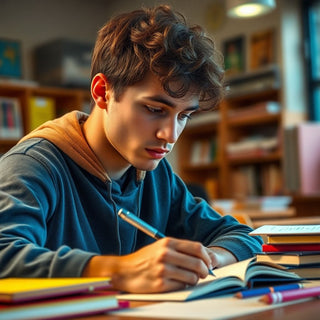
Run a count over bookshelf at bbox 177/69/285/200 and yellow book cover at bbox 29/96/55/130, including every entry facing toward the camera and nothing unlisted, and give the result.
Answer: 2

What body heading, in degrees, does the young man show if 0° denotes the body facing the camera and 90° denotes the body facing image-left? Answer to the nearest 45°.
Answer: approximately 315°

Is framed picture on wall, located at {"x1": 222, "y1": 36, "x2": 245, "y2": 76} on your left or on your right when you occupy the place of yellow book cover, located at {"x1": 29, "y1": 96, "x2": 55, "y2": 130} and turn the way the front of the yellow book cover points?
on your left

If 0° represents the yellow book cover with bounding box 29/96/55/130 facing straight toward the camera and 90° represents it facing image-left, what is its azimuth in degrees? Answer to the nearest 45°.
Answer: approximately 0°

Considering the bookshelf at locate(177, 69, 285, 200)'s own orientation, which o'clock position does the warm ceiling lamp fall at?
The warm ceiling lamp is roughly at 12 o'clock from the bookshelf.

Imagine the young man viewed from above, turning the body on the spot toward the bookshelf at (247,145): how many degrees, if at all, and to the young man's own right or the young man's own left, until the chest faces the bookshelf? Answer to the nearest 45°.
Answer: approximately 135° to the young man's own left

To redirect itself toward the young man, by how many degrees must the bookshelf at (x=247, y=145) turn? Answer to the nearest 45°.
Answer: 0° — it already faces them

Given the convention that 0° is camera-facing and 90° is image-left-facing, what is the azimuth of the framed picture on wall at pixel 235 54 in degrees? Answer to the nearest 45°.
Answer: approximately 45°
